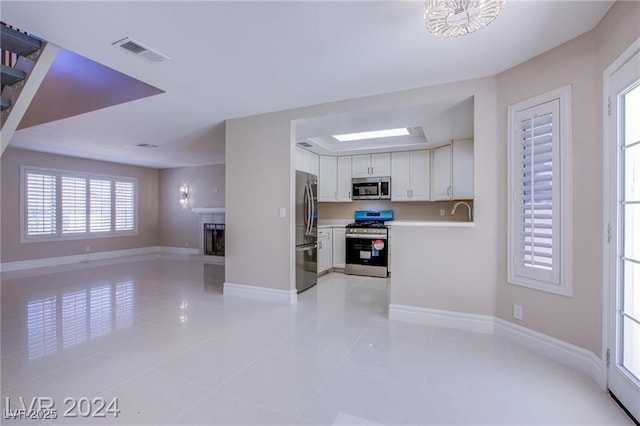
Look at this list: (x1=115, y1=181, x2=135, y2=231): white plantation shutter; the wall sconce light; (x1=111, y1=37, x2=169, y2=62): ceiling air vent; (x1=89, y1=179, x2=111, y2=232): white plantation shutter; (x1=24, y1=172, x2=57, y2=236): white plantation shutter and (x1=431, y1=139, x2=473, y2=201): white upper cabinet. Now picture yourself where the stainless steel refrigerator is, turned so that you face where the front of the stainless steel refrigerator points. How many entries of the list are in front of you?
1

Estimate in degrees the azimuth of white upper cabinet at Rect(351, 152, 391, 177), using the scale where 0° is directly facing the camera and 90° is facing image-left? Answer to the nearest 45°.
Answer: approximately 0°

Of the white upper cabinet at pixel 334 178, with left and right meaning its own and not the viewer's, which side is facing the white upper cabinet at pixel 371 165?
left

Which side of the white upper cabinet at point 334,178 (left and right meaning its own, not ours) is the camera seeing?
front

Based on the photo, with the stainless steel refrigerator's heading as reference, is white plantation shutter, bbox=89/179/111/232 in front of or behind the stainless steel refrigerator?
behind

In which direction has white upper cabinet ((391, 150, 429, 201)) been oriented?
toward the camera

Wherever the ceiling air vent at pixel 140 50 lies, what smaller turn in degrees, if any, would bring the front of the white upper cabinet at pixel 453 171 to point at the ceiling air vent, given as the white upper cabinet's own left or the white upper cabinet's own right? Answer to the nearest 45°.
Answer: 0° — it already faces it

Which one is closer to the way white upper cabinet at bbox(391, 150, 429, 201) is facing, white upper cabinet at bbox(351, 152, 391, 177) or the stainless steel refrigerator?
the stainless steel refrigerator

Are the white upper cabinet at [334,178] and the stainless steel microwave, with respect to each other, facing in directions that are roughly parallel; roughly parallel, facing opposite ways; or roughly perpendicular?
roughly parallel

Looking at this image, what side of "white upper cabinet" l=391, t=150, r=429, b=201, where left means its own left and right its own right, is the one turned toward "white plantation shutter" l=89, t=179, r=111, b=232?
right
